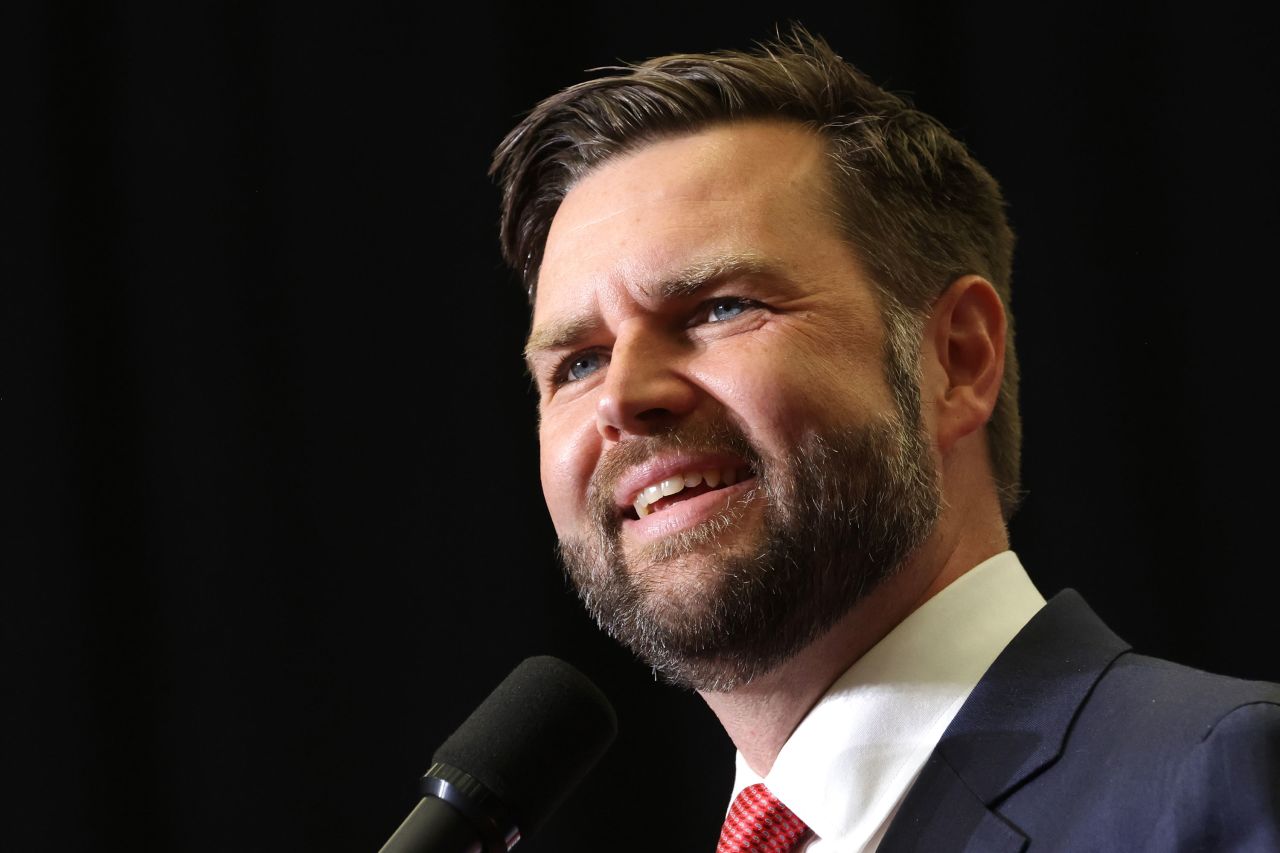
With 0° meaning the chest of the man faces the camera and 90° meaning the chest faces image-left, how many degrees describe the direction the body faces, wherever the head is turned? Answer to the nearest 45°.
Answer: approximately 45°

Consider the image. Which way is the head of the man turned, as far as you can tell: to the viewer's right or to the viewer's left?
to the viewer's left
